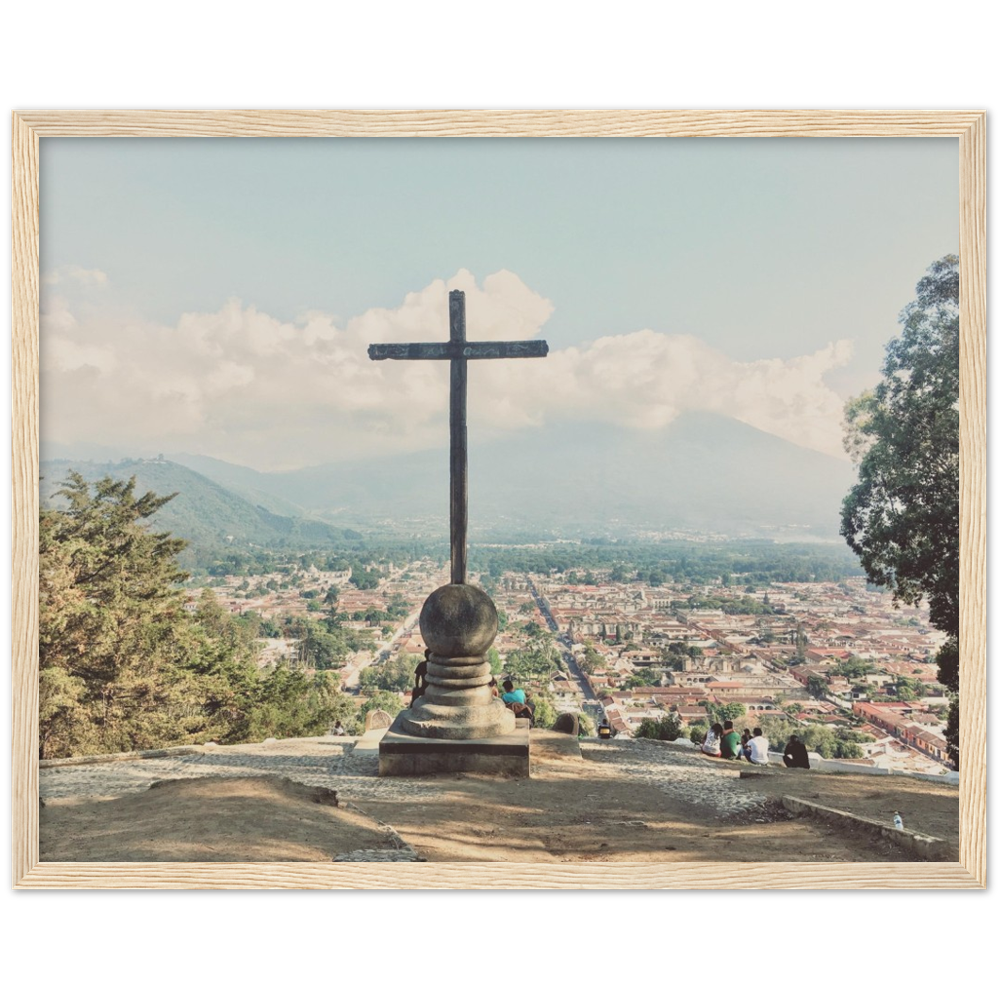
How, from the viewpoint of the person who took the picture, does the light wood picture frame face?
facing the viewer
